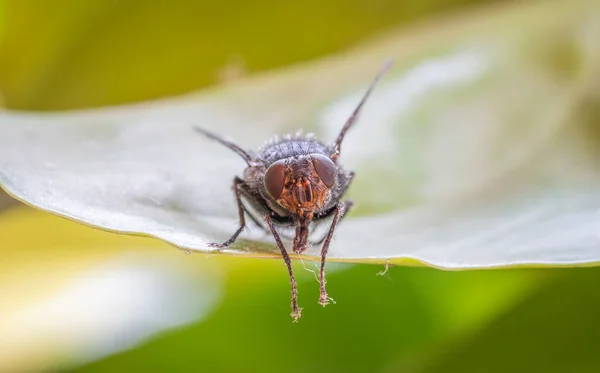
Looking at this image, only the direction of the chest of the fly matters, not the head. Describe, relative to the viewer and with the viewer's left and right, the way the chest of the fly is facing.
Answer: facing the viewer
